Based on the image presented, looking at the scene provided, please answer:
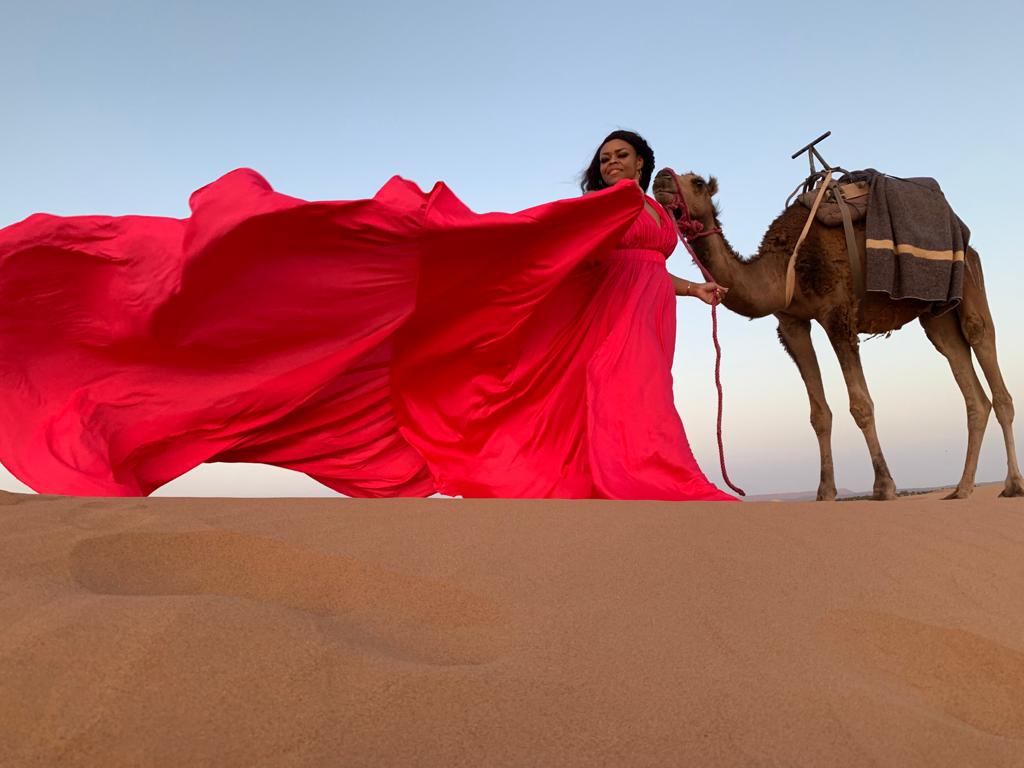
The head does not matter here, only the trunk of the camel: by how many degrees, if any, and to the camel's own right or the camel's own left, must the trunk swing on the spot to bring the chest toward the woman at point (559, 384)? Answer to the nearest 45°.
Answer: approximately 45° to the camel's own left

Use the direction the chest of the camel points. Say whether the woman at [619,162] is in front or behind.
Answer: in front

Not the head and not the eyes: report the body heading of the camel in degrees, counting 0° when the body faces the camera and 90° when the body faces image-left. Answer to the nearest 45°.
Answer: approximately 90°
